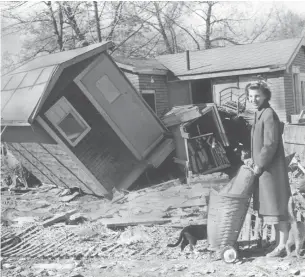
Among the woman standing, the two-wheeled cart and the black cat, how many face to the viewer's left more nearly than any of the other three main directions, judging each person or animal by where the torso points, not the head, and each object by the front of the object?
2

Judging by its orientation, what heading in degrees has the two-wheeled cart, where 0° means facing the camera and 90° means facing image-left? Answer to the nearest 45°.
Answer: approximately 90°

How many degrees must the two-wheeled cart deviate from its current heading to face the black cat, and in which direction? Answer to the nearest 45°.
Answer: approximately 45° to its right
